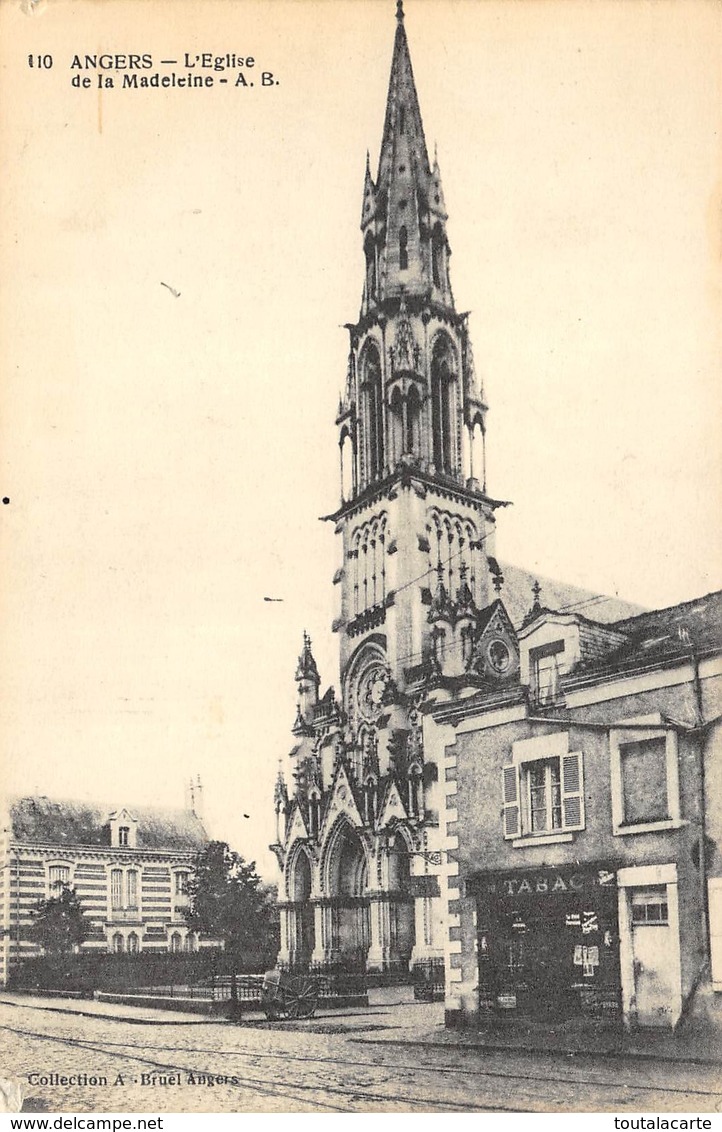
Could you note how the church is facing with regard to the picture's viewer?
facing the viewer and to the left of the viewer

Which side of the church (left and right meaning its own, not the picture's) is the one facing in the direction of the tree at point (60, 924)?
front

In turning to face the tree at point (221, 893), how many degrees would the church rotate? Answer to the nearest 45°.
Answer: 0° — it already faces it

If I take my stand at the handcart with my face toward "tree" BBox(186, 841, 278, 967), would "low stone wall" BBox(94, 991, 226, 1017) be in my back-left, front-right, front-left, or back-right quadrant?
front-left
